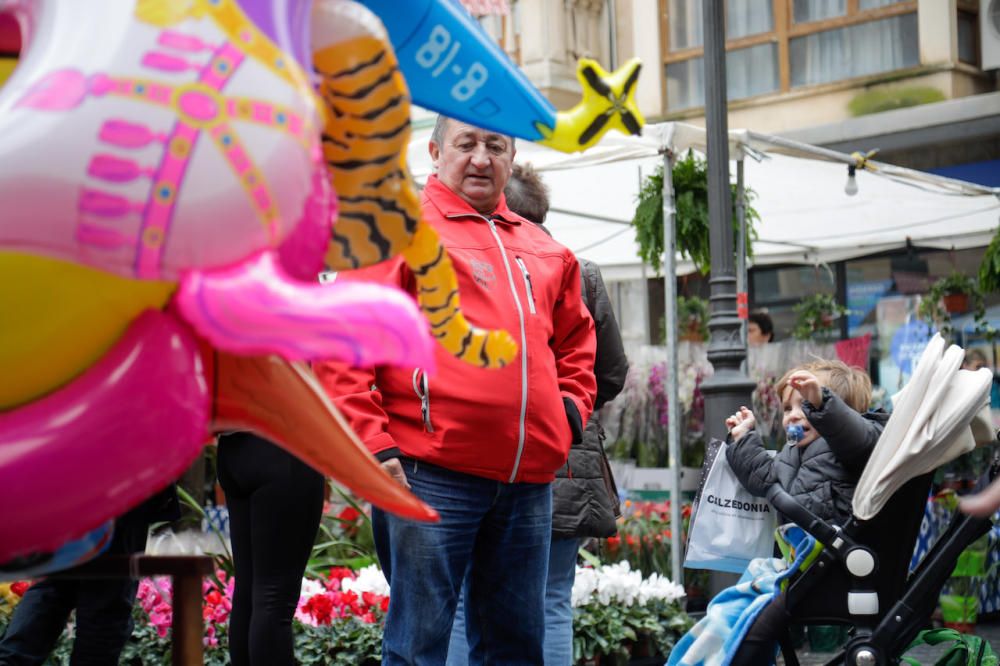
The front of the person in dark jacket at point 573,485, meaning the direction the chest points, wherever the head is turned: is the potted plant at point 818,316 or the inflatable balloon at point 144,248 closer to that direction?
the potted plant

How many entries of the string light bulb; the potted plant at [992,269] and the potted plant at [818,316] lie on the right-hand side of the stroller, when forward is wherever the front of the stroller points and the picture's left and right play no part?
3

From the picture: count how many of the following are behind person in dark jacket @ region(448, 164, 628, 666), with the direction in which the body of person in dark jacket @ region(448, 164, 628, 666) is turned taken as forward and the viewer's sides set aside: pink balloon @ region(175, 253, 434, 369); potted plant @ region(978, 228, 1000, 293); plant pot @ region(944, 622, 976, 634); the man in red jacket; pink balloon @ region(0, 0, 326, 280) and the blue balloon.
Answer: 4

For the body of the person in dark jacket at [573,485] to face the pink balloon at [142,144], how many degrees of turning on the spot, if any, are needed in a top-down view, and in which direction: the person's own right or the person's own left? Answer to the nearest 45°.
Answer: approximately 180°

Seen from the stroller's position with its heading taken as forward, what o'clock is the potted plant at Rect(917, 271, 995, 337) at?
The potted plant is roughly at 3 o'clock from the stroller.

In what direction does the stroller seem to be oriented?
to the viewer's left

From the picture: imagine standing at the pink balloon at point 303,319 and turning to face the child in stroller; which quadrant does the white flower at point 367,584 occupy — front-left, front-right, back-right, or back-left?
front-left

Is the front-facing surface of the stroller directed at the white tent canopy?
no

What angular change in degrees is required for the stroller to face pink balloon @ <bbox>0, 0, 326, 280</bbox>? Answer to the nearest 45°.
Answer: approximately 90° to its left

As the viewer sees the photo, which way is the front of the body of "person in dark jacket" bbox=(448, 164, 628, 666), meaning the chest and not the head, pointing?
away from the camera

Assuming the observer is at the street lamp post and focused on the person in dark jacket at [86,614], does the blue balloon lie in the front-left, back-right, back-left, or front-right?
front-left

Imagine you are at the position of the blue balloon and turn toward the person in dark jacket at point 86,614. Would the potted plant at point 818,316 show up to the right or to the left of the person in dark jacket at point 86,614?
right

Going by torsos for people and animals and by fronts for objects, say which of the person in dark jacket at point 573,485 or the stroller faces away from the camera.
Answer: the person in dark jacket

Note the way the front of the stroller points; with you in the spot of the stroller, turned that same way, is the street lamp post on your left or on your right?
on your right

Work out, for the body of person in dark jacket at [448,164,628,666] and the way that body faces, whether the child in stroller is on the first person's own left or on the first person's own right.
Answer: on the first person's own right

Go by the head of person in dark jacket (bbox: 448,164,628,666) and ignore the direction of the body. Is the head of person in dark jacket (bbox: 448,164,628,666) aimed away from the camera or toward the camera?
away from the camera

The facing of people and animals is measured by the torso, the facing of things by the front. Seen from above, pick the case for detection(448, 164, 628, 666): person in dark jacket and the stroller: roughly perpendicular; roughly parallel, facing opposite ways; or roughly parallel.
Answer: roughly perpendicular

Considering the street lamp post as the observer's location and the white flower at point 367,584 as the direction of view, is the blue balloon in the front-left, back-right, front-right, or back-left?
front-left
